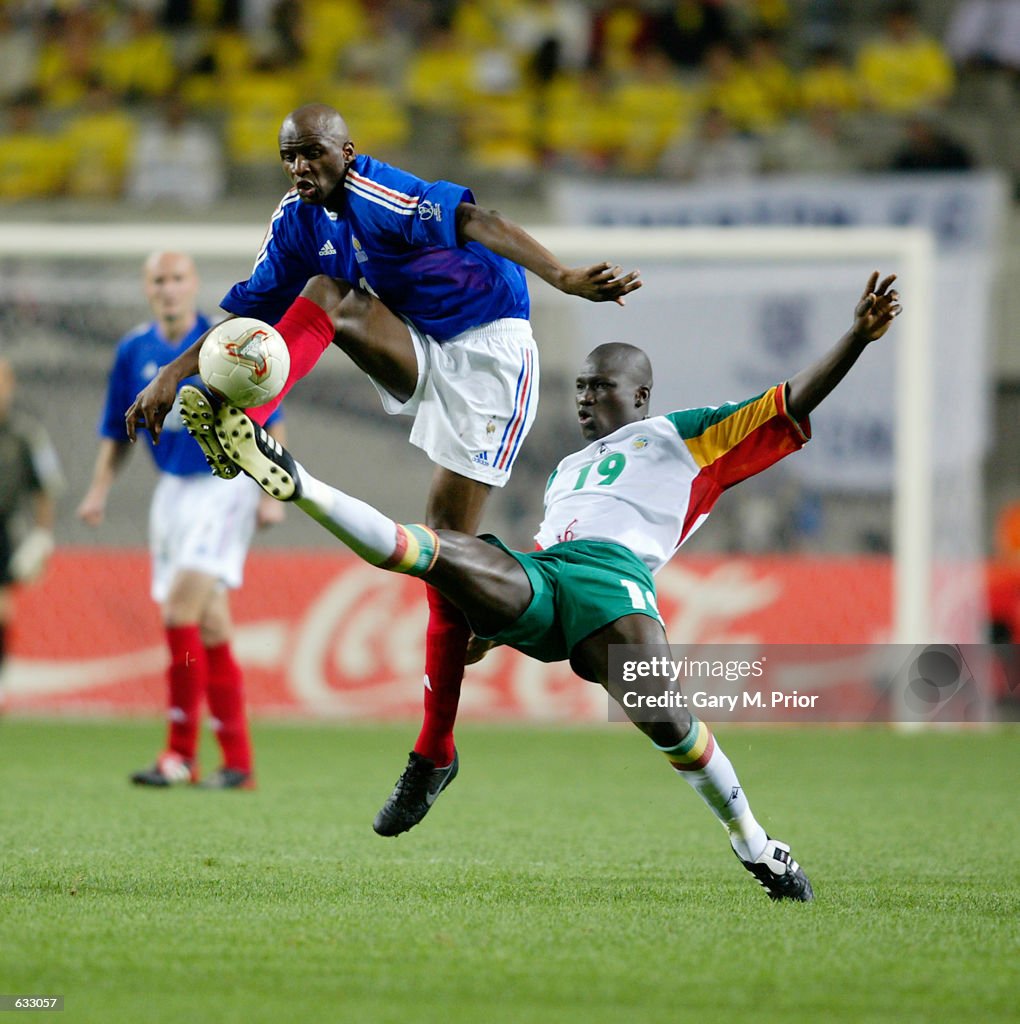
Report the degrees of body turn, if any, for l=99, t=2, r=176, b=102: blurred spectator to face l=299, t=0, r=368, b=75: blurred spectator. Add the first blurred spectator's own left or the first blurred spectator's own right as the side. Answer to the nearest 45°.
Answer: approximately 90° to the first blurred spectator's own left

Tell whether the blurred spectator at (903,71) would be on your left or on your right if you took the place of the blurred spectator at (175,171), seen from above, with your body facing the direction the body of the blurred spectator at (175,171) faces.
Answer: on your left

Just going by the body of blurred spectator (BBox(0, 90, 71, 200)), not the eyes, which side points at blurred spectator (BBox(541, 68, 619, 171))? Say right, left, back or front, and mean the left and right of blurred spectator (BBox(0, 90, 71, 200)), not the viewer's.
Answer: left

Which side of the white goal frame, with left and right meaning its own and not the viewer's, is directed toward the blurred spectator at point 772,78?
back

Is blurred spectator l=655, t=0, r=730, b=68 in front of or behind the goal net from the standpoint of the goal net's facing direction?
behind

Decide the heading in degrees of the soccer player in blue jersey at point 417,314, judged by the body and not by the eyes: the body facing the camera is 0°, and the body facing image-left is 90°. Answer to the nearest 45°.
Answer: approximately 45°

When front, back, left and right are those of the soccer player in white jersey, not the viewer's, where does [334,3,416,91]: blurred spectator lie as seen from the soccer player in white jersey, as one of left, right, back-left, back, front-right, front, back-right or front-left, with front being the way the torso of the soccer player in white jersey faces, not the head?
back-right

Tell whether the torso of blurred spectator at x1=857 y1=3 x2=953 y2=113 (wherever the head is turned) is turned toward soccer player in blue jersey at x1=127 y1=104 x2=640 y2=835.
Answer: yes

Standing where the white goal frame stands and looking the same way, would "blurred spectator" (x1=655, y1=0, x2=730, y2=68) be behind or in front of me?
behind

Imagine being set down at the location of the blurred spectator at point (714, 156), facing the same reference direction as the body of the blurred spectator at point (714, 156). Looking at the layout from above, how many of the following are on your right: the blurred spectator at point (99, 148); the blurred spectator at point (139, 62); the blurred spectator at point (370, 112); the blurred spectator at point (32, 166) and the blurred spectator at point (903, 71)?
4
